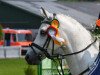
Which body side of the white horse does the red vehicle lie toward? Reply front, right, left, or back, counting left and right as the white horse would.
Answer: right

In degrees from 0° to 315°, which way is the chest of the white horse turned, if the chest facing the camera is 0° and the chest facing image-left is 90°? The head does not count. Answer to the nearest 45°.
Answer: approximately 90°
